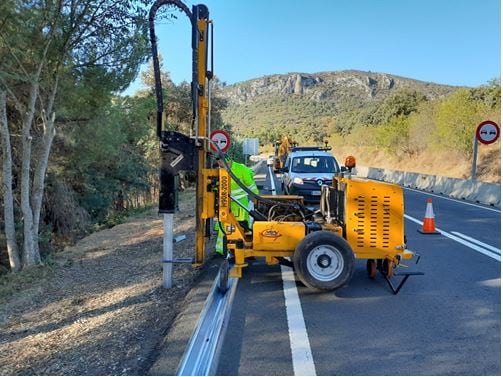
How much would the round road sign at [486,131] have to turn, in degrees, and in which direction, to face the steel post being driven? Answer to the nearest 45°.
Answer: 0° — it already faces it

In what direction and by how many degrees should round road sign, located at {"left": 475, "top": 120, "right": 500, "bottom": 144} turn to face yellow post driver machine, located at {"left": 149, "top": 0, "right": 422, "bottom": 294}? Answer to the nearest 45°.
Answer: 0° — it already faces it

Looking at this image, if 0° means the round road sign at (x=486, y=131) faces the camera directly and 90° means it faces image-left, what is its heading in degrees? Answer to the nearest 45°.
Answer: approximately 0°

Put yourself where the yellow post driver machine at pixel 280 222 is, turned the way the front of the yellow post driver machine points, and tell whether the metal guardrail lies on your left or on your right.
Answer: on your left

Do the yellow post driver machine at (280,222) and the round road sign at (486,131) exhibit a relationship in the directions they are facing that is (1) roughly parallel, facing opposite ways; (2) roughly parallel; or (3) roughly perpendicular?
roughly perpendicular
